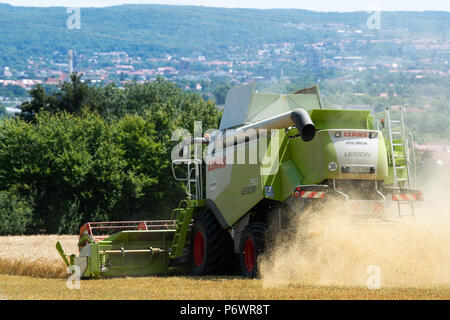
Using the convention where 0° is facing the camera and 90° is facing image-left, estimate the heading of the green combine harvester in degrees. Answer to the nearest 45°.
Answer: approximately 135°
